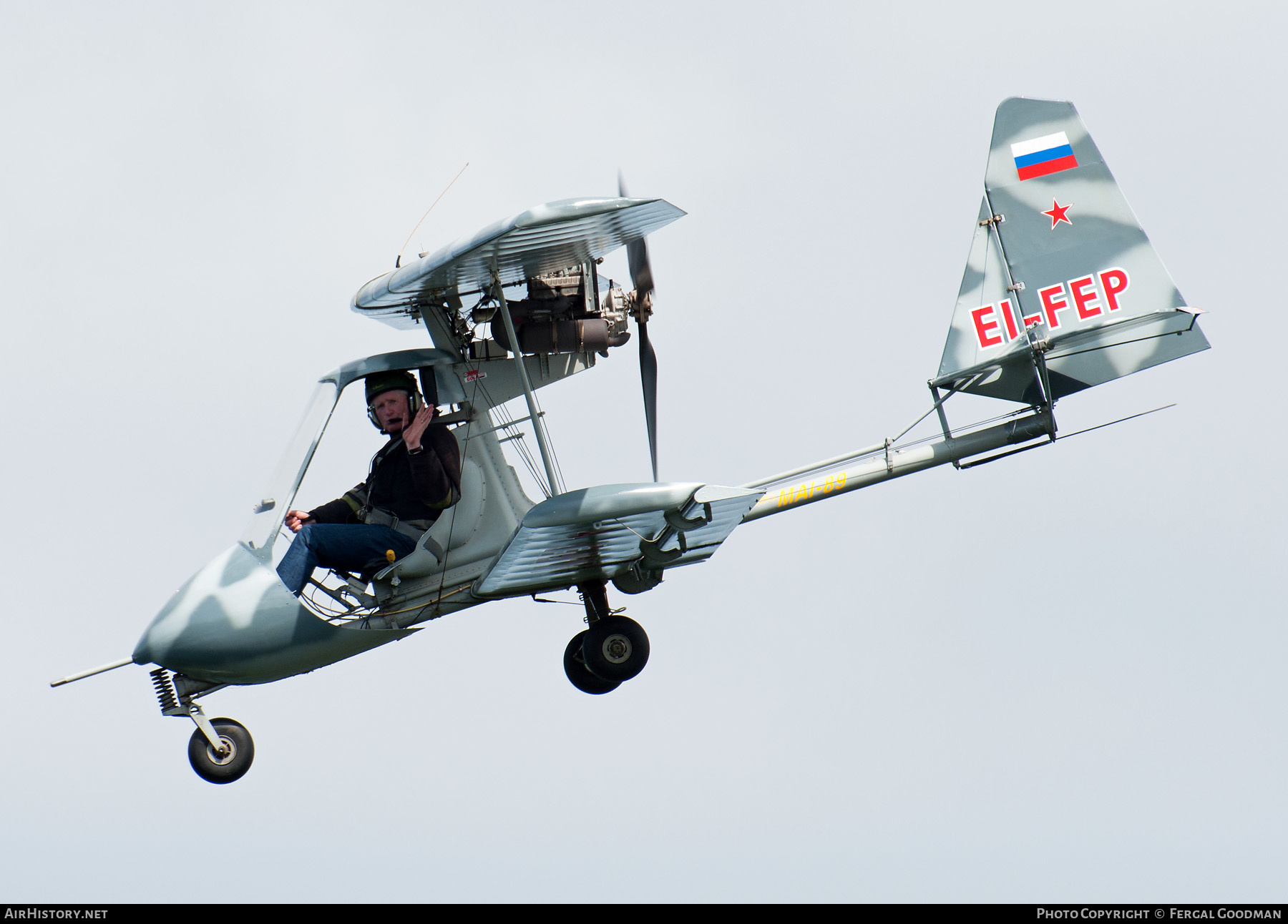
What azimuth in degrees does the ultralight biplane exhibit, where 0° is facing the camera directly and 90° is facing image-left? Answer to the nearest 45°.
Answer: approximately 90°
